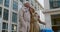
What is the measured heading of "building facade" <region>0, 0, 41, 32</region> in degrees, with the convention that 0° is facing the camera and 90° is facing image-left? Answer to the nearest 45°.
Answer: approximately 315°

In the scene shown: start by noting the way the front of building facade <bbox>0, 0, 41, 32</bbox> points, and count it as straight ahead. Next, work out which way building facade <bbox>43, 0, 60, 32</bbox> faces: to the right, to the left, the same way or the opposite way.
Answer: to the right

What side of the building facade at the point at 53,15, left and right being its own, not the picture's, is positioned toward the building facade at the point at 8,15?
right

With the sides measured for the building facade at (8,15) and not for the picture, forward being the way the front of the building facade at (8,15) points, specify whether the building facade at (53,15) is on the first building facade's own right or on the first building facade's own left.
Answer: on the first building facade's own left

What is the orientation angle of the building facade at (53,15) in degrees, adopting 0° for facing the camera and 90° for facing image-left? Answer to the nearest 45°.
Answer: approximately 45°

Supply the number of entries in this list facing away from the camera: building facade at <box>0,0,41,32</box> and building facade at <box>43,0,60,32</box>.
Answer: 0
